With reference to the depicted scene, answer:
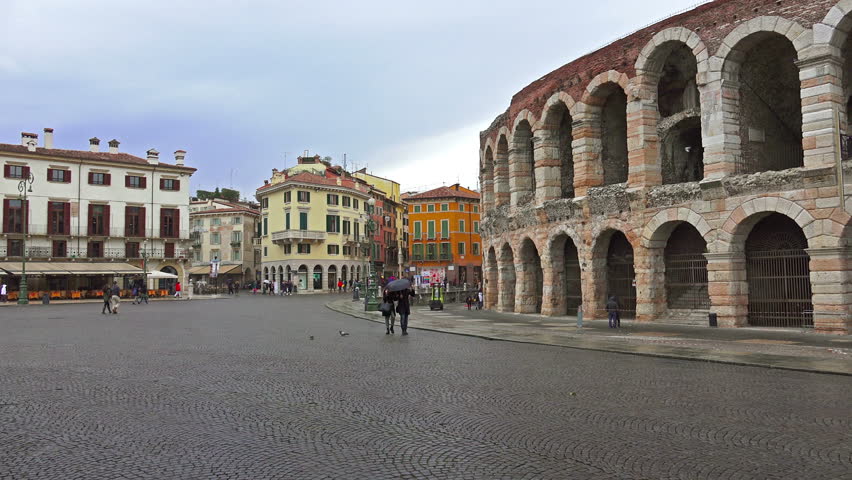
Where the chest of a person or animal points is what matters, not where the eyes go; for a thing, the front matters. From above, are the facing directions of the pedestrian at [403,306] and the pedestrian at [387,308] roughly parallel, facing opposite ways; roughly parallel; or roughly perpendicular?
roughly parallel

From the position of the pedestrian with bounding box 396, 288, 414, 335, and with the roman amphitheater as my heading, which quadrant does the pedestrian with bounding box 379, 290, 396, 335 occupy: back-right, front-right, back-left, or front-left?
back-left

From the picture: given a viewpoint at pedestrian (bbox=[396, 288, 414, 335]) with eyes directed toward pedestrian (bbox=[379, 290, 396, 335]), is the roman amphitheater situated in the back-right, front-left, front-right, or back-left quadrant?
back-right

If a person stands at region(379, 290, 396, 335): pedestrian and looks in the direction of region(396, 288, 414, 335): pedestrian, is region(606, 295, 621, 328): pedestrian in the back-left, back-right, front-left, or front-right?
front-left
